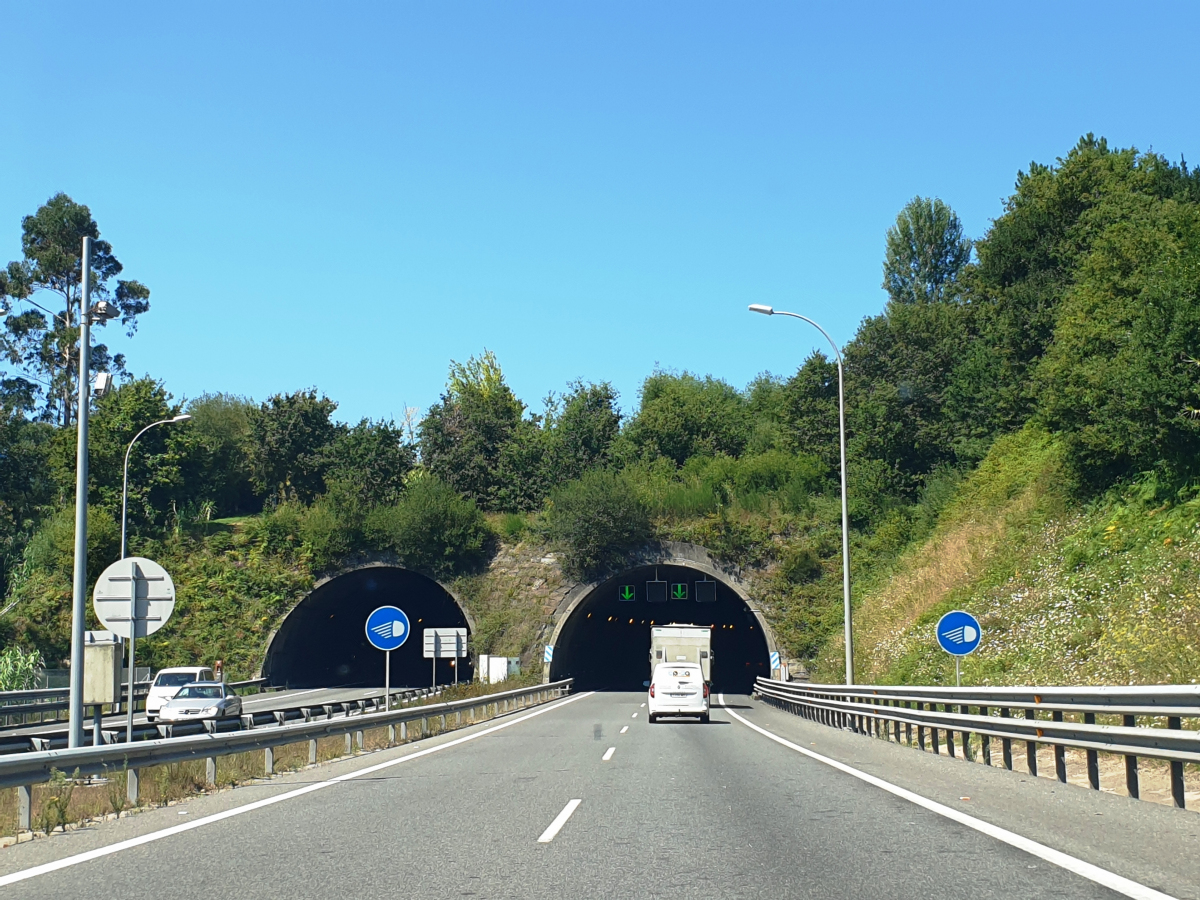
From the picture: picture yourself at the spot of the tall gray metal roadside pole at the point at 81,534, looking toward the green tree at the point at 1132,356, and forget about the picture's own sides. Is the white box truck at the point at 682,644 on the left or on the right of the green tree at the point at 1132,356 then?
left

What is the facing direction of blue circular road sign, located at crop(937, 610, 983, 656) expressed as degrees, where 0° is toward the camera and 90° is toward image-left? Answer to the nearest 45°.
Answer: approximately 0°

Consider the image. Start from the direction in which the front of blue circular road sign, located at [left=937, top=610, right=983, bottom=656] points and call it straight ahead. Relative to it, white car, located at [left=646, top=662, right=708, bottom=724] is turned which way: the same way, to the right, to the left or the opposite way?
the opposite way

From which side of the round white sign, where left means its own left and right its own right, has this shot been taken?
back

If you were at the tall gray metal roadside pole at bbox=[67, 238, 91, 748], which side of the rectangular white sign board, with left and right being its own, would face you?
back

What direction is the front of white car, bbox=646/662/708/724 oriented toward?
away from the camera

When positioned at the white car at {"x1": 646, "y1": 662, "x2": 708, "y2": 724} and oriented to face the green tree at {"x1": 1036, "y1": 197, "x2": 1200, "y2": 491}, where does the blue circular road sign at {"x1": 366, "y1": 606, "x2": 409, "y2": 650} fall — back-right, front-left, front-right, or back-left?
back-right

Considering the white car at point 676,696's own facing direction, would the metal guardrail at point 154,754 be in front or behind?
behind

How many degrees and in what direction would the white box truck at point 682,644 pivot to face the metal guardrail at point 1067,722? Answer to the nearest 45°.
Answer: approximately 180°
